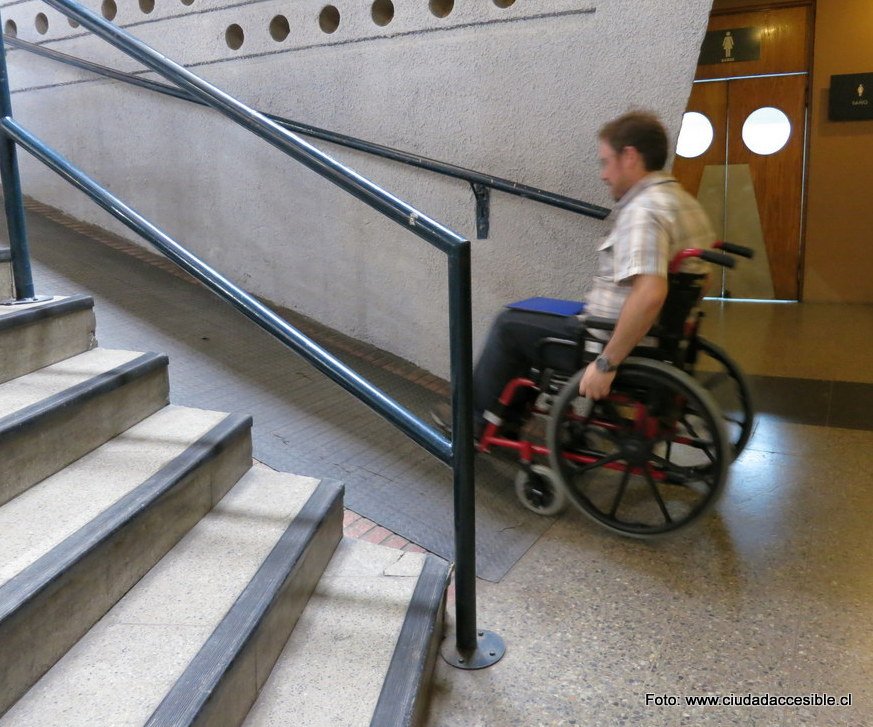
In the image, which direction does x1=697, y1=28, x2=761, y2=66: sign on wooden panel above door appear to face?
toward the camera

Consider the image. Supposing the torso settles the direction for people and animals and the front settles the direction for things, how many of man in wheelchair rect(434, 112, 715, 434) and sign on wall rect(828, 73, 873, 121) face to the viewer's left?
1

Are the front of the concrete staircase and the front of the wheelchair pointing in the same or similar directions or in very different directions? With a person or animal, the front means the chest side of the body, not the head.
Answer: very different directions

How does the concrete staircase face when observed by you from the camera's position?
facing the viewer and to the right of the viewer

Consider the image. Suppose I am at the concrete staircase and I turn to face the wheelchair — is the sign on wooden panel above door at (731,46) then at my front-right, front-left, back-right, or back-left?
front-left

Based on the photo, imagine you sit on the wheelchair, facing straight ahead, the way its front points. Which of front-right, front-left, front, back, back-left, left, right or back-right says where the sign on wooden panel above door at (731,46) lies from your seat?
right

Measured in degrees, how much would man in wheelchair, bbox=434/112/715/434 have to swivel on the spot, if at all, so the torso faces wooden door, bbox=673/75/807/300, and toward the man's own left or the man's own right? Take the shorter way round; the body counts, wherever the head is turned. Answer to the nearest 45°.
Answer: approximately 90° to the man's own right

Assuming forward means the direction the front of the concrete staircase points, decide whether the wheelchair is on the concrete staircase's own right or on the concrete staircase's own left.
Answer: on the concrete staircase's own left

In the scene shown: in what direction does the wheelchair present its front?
to the viewer's left

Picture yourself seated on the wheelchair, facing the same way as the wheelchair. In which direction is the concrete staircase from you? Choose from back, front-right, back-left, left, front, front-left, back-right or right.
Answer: front-left

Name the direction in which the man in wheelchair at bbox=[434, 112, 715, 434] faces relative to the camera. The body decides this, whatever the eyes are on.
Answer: to the viewer's left

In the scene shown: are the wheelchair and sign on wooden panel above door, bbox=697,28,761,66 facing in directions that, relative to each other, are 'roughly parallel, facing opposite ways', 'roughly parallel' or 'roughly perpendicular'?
roughly perpendicular

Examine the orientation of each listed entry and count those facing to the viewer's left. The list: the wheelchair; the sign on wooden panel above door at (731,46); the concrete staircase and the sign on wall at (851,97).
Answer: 1

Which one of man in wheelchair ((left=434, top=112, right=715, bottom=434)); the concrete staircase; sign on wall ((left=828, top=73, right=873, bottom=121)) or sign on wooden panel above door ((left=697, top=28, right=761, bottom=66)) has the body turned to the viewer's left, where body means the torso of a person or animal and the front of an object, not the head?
the man in wheelchair

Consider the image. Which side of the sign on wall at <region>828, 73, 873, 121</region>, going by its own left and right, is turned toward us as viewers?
front

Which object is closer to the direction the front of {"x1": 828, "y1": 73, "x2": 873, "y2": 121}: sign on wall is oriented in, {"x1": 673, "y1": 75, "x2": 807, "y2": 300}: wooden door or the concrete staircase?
the concrete staircase

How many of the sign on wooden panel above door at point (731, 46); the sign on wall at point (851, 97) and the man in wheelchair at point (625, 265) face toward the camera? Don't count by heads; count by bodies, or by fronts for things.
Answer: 2

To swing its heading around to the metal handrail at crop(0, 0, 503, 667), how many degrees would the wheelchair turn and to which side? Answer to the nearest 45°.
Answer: approximately 45° to its left
